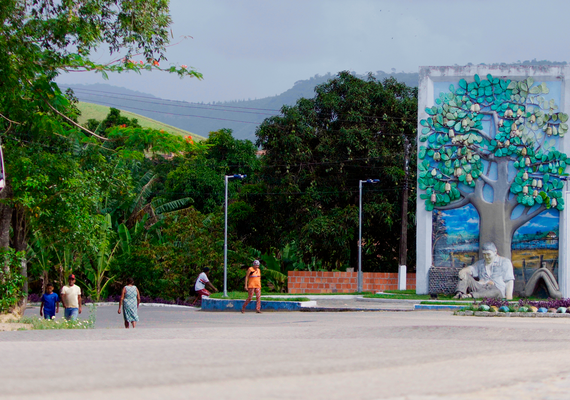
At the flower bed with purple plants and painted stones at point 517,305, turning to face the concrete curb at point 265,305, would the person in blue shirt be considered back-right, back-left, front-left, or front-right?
front-left

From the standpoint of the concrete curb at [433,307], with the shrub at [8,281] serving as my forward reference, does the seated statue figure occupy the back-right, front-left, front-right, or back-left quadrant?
back-right

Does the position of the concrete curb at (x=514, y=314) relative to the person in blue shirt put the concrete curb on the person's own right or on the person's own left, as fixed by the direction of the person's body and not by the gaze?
on the person's own left

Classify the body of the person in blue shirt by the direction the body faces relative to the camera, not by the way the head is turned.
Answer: toward the camera

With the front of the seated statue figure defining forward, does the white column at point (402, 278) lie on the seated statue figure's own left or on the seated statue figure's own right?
on the seated statue figure's own right

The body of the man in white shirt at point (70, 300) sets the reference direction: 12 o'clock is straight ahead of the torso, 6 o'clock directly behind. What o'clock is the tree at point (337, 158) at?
The tree is roughly at 7 o'clock from the man in white shirt.

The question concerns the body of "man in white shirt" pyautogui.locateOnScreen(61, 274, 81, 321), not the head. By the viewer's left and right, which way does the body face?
facing the viewer

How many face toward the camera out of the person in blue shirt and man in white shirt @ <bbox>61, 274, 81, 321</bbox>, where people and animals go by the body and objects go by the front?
2

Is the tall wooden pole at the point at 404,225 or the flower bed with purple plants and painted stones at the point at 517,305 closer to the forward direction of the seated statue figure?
the flower bed with purple plants and painted stones

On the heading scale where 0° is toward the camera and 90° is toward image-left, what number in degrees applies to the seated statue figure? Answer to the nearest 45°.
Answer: approximately 45°

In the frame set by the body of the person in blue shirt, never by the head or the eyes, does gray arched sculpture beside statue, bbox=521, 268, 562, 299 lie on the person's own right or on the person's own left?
on the person's own left

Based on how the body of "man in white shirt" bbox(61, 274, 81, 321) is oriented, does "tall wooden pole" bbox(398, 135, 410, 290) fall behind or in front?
behind
